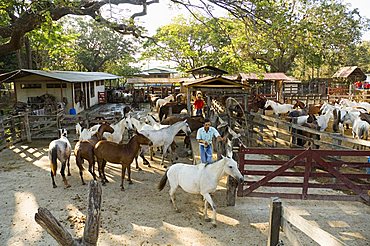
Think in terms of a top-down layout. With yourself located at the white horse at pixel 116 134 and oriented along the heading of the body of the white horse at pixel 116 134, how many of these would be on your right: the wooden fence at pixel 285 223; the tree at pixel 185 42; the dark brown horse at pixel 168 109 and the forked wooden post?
2

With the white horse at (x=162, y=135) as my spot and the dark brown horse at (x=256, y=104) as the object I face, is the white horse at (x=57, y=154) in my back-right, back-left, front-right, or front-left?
back-left
